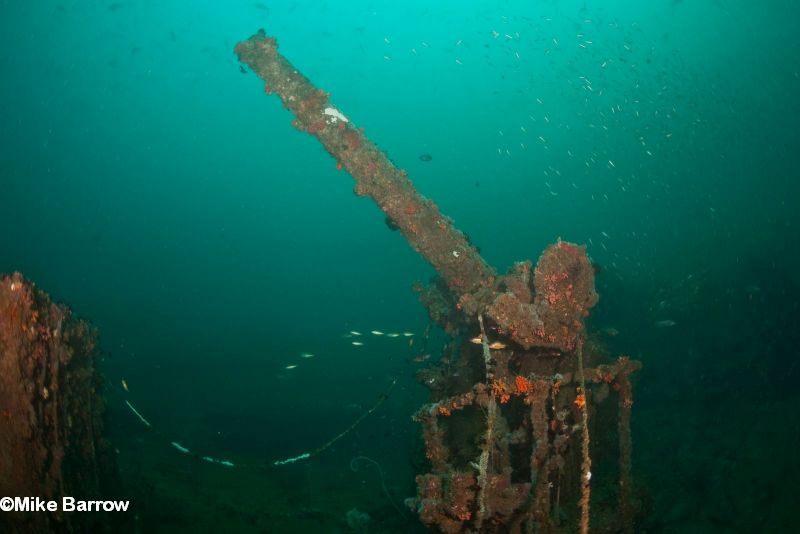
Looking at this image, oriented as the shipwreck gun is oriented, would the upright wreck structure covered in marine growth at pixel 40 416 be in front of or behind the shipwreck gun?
in front

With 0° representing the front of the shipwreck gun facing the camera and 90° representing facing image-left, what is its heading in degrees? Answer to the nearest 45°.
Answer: approximately 90°
